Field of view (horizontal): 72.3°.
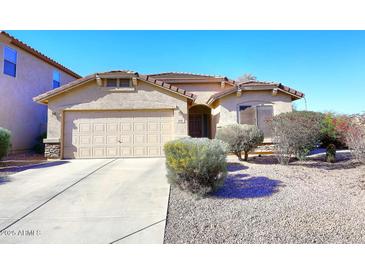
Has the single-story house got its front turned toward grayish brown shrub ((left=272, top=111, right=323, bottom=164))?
no

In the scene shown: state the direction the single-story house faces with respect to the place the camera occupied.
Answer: facing the viewer

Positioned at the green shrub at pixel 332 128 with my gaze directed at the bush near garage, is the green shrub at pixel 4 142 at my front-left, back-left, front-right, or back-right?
front-right

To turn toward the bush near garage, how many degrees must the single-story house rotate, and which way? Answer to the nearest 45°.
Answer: approximately 45° to its left

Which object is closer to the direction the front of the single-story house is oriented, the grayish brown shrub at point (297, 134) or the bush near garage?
the bush near garage

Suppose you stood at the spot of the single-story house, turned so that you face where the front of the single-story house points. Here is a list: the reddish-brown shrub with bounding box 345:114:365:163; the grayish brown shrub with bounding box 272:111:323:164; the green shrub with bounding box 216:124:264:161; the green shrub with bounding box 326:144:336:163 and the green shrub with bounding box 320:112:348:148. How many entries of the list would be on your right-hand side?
0

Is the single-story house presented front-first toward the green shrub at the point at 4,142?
no

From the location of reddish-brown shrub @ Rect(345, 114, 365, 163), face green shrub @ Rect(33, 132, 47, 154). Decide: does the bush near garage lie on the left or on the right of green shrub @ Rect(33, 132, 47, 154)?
left

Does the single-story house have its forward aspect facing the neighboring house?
no

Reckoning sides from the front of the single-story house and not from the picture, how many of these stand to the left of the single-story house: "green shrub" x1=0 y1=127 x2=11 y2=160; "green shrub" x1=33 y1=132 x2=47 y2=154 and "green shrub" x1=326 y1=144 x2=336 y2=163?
1

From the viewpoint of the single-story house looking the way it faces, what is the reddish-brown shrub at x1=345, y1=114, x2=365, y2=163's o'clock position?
The reddish-brown shrub is roughly at 10 o'clock from the single-story house.

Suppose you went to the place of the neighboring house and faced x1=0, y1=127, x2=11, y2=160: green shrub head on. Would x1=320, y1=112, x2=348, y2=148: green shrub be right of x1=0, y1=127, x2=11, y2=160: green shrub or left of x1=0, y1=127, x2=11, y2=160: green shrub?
left

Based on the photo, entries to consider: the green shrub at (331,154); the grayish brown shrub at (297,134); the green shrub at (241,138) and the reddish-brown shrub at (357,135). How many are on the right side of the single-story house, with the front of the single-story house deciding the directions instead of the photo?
0

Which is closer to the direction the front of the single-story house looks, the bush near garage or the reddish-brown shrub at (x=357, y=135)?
the bush near garage

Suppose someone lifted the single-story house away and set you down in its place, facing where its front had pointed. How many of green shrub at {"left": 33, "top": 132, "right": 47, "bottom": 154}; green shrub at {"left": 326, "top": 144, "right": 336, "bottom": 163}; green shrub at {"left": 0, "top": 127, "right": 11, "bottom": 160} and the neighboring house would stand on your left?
1

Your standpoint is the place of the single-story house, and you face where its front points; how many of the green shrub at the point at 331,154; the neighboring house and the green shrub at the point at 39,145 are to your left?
1
